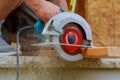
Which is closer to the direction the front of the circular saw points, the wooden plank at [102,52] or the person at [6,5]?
the wooden plank

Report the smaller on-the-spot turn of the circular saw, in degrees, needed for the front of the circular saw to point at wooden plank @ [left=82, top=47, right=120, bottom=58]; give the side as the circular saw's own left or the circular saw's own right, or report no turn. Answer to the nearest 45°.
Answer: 0° — it already faces it

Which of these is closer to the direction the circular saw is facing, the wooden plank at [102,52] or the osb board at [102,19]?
the wooden plank

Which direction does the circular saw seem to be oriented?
to the viewer's right

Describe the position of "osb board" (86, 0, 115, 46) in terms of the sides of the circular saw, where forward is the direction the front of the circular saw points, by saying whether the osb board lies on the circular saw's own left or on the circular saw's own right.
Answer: on the circular saw's own left
